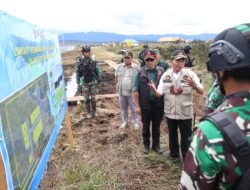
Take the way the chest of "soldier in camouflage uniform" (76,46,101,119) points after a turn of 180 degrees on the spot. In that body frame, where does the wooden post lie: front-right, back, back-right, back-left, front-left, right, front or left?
back

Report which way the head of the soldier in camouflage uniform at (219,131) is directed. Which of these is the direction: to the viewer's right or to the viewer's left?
to the viewer's left

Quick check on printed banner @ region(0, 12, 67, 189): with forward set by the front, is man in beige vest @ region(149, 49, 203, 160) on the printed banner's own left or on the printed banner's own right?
on the printed banner's own left

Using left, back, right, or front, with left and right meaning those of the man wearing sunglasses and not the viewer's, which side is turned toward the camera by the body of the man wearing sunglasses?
front

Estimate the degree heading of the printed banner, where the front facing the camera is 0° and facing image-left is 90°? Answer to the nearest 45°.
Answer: approximately 315°

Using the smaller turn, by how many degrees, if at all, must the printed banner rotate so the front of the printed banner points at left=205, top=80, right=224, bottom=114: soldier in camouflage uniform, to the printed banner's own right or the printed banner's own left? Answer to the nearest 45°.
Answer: approximately 45° to the printed banner's own left

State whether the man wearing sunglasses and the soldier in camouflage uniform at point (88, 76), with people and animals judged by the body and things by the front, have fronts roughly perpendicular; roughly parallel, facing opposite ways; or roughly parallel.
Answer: roughly parallel

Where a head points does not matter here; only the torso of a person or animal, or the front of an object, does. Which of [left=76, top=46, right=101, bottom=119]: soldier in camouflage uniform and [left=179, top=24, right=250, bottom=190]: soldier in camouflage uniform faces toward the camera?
[left=76, top=46, right=101, bottom=119]: soldier in camouflage uniform

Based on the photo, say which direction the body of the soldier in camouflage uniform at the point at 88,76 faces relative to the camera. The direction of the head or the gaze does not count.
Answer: toward the camera

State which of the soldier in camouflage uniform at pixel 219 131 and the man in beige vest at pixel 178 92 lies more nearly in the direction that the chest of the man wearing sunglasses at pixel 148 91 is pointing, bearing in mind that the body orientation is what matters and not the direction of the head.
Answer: the soldier in camouflage uniform

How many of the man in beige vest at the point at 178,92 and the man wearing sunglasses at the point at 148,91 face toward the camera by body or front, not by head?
2

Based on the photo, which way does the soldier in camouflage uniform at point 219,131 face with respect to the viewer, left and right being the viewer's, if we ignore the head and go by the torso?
facing away from the viewer and to the left of the viewer

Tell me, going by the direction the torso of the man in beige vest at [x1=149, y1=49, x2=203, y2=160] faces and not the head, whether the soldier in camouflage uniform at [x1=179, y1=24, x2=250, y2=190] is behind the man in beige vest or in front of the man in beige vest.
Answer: in front

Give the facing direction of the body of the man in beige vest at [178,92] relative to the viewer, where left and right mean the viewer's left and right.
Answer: facing the viewer

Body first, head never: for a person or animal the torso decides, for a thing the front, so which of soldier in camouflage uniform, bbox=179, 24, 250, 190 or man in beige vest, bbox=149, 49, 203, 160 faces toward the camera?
the man in beige vest

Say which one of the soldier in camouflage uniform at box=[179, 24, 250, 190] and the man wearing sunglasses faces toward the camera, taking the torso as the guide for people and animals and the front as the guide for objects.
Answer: the man wearing sunglasses

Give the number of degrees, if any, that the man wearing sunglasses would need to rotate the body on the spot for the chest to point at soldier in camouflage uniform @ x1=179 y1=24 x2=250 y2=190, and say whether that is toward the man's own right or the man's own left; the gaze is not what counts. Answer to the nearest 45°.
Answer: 0° — they already face them

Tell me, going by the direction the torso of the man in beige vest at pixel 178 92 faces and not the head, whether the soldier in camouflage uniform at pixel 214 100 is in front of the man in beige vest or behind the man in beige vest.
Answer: in front
